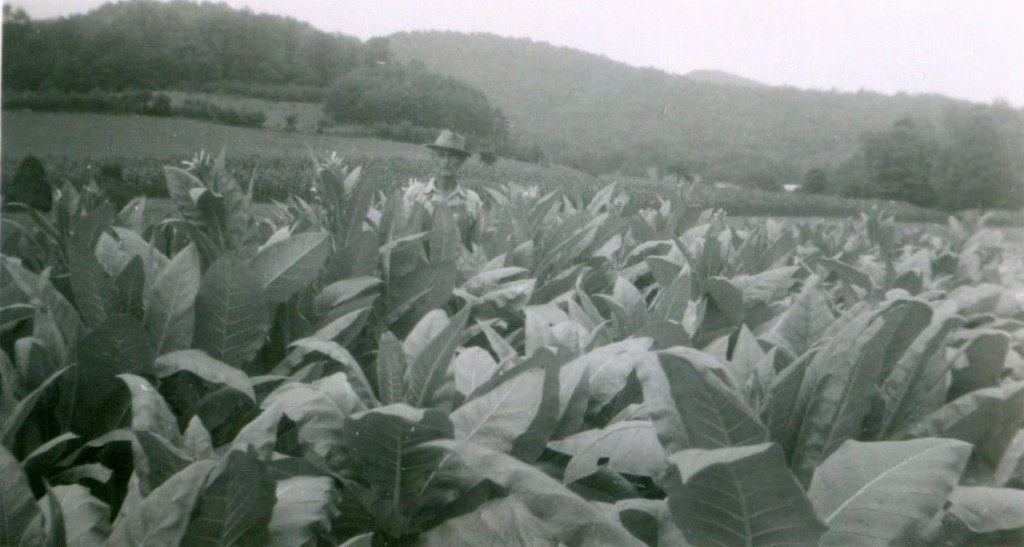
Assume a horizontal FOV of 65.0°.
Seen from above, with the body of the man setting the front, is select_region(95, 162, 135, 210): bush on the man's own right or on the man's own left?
on the man's own right

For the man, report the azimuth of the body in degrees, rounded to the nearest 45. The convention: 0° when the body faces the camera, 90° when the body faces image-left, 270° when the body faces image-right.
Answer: approximately 0°

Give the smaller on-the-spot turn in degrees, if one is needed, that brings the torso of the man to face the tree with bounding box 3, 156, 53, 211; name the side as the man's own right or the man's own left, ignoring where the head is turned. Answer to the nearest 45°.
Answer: approximately 135° to the man's own right

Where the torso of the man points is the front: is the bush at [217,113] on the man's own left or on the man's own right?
on the man's own right
